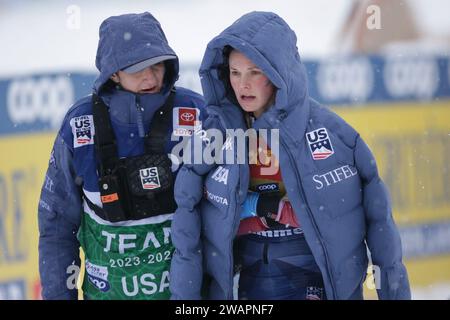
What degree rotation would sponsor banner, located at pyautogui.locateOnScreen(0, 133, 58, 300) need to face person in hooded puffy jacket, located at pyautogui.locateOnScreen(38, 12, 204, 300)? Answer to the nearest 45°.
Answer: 0° — it already faces them

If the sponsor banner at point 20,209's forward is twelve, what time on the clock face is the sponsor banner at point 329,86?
the sponsor banner at point 329,86 is roughly at 9 o'clock from the sponsor banner at point 20,209.

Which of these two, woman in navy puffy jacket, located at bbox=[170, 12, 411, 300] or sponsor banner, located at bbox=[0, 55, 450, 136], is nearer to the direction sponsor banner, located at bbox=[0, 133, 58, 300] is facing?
the woman in navy puffy jacket

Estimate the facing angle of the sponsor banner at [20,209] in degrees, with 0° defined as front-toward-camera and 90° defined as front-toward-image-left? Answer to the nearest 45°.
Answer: approximately 0°

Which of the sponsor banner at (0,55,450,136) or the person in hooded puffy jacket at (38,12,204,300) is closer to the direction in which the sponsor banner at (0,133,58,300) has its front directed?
the person in hooded puffy jacket

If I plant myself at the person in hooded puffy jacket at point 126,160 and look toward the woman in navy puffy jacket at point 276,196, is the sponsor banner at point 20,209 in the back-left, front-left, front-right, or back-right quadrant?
back-left

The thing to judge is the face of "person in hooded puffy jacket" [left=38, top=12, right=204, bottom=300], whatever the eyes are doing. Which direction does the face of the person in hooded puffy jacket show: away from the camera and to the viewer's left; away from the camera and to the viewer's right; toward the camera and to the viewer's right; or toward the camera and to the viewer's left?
toward the camera and to the viewer's right

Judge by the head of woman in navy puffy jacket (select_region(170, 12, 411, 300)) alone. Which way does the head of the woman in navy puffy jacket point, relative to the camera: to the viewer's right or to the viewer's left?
to the viewer's left
